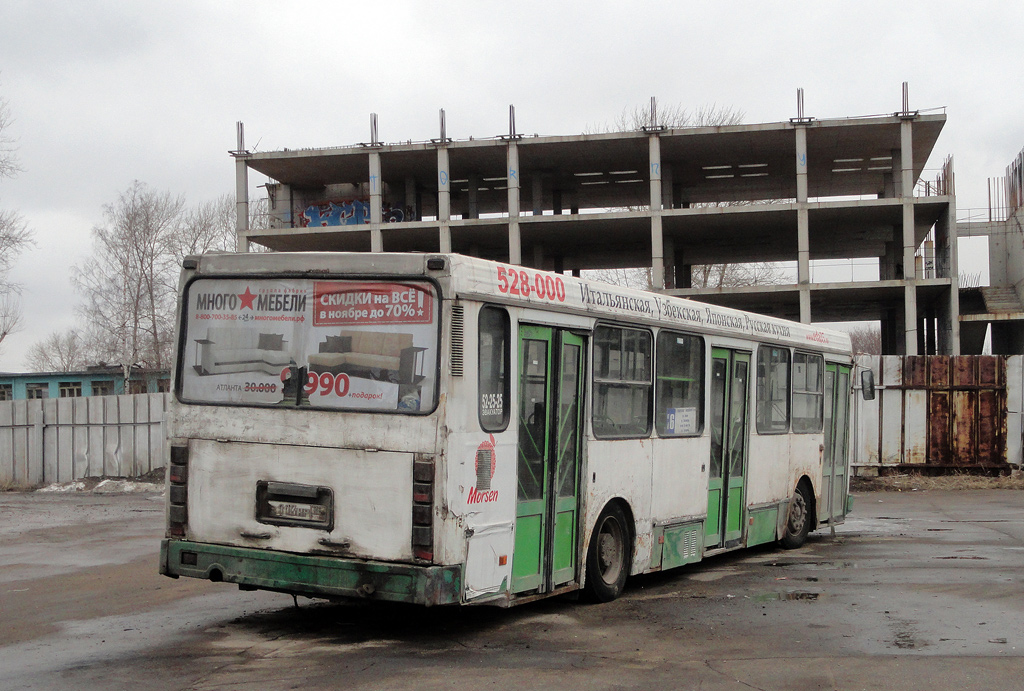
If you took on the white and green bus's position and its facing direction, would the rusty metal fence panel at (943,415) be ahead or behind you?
ahead

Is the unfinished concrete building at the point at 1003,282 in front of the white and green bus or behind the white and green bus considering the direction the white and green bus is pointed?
in front

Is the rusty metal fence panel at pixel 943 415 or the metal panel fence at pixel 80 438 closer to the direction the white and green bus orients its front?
the rusty metal fence panel

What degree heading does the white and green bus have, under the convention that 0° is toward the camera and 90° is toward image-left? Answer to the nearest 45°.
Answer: approximately 225°

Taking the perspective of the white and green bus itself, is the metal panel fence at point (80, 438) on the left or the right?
on its left

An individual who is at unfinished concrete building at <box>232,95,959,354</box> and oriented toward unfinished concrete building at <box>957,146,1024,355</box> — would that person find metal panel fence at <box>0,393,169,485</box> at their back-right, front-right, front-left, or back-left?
back-right

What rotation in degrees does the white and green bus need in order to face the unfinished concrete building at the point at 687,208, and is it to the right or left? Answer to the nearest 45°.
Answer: approximately 45° to its left

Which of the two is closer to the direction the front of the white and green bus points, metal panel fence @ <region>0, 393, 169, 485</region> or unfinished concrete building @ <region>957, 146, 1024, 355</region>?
the unfinished concrete building
